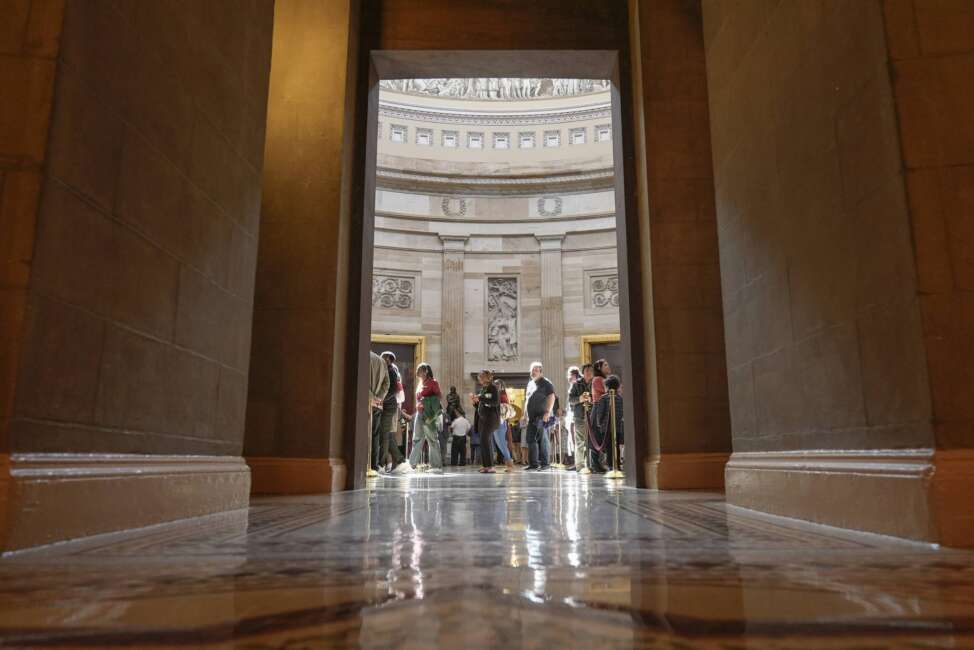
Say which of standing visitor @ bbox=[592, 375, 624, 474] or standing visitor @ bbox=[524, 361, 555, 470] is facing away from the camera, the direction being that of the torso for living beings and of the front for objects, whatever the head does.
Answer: standing visitor @ bbox=[592, 375, 624, 474]

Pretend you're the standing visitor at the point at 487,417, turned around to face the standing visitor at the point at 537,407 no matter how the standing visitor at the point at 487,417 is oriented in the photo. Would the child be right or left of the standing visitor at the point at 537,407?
left

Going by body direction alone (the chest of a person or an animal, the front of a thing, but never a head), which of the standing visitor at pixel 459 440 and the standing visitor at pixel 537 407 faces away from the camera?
the standing visitor at pixel 459 440

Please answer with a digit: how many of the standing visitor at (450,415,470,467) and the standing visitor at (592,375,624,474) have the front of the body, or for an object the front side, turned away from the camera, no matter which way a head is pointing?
2

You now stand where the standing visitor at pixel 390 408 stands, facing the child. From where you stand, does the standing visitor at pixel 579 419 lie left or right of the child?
right

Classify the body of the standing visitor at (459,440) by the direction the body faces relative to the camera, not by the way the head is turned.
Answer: away from the camera

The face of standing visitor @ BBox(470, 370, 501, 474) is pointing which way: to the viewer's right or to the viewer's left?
to the viewer's left

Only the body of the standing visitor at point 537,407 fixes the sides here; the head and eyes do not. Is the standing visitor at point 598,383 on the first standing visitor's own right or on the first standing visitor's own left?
on the first standing visitor's own left

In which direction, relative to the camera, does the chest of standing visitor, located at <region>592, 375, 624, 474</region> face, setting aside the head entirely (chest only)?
away from the camera
